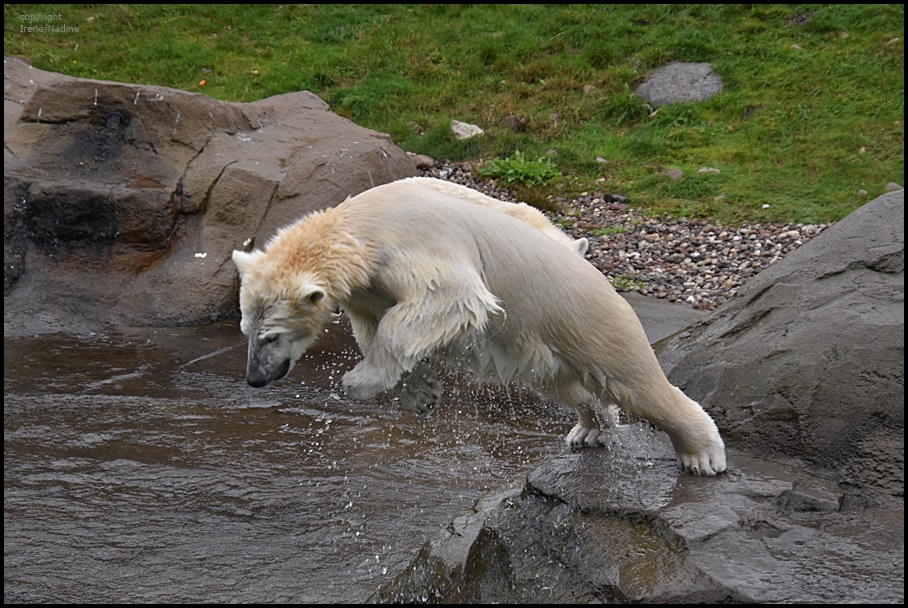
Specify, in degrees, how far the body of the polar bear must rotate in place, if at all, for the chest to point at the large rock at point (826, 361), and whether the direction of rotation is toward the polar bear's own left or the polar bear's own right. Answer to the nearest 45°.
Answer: approximately 180°

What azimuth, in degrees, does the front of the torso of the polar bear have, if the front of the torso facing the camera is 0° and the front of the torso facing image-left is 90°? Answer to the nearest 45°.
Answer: approximately 90°

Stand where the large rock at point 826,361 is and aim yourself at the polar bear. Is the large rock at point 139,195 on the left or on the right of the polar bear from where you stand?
right

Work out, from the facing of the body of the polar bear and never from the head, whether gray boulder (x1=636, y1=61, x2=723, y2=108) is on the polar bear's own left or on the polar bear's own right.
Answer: on the polar bear's own right

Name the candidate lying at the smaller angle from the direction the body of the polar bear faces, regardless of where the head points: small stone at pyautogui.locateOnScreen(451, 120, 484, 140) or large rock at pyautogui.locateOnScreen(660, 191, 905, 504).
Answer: the small stone

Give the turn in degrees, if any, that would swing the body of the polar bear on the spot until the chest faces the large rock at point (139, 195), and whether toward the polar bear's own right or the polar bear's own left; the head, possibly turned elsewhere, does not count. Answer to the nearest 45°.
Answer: approximately 45° to the polar bear's own right

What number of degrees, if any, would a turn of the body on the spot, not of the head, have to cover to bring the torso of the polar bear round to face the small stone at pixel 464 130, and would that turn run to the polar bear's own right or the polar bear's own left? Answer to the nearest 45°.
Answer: approximately 90° to the polar bear's own right

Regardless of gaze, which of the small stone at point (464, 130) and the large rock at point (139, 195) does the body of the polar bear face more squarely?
the large rock
